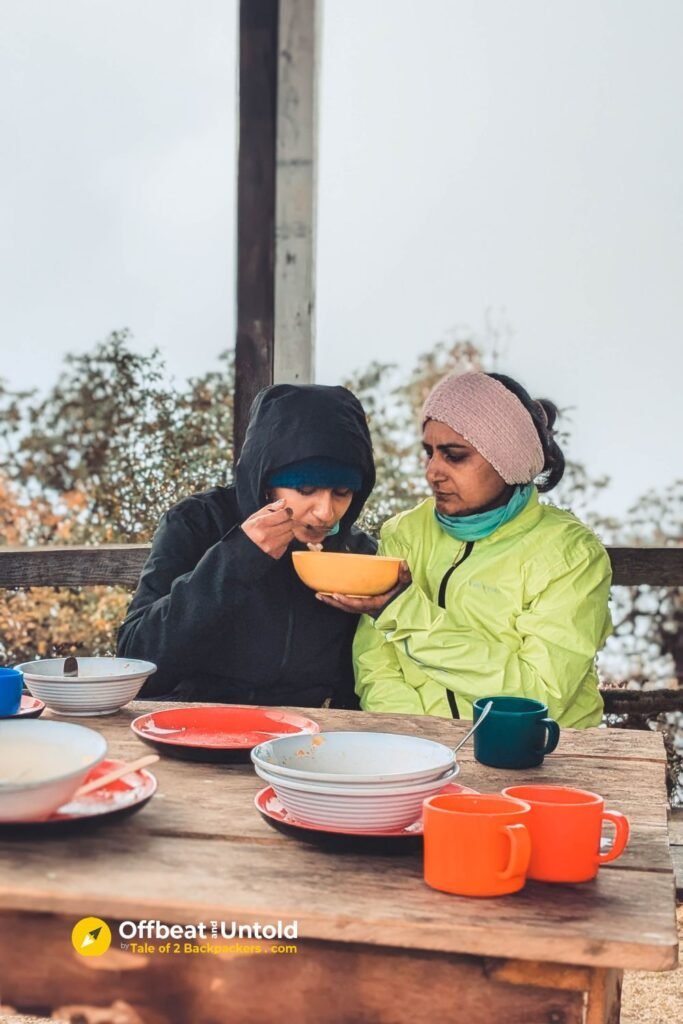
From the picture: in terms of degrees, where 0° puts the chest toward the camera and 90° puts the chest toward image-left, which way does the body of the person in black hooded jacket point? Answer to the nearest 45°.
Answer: approximately 315°

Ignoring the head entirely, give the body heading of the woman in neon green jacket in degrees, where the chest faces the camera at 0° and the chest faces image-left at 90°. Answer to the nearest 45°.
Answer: approximately 45°

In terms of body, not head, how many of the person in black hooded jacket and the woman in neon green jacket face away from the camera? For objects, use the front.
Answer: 0

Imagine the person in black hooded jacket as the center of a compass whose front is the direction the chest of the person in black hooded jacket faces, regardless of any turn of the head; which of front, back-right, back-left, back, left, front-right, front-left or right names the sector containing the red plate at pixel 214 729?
front-right

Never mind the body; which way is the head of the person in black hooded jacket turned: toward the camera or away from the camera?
toward the camera

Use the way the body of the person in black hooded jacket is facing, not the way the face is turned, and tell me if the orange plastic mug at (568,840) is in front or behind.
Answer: in front

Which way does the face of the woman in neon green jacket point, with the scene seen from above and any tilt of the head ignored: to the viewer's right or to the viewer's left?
to the viewer's left

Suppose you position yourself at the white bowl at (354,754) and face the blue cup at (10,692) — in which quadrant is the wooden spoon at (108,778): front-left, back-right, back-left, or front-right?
front-left

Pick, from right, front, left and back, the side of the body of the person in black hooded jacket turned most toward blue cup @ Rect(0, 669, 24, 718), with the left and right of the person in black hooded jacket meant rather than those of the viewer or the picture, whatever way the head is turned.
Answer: right

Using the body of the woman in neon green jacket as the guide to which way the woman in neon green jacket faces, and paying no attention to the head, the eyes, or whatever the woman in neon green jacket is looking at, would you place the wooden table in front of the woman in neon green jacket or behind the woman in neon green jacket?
in front

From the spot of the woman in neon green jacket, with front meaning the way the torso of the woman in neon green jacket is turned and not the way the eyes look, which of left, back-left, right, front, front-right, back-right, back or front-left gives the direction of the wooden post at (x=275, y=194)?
right
